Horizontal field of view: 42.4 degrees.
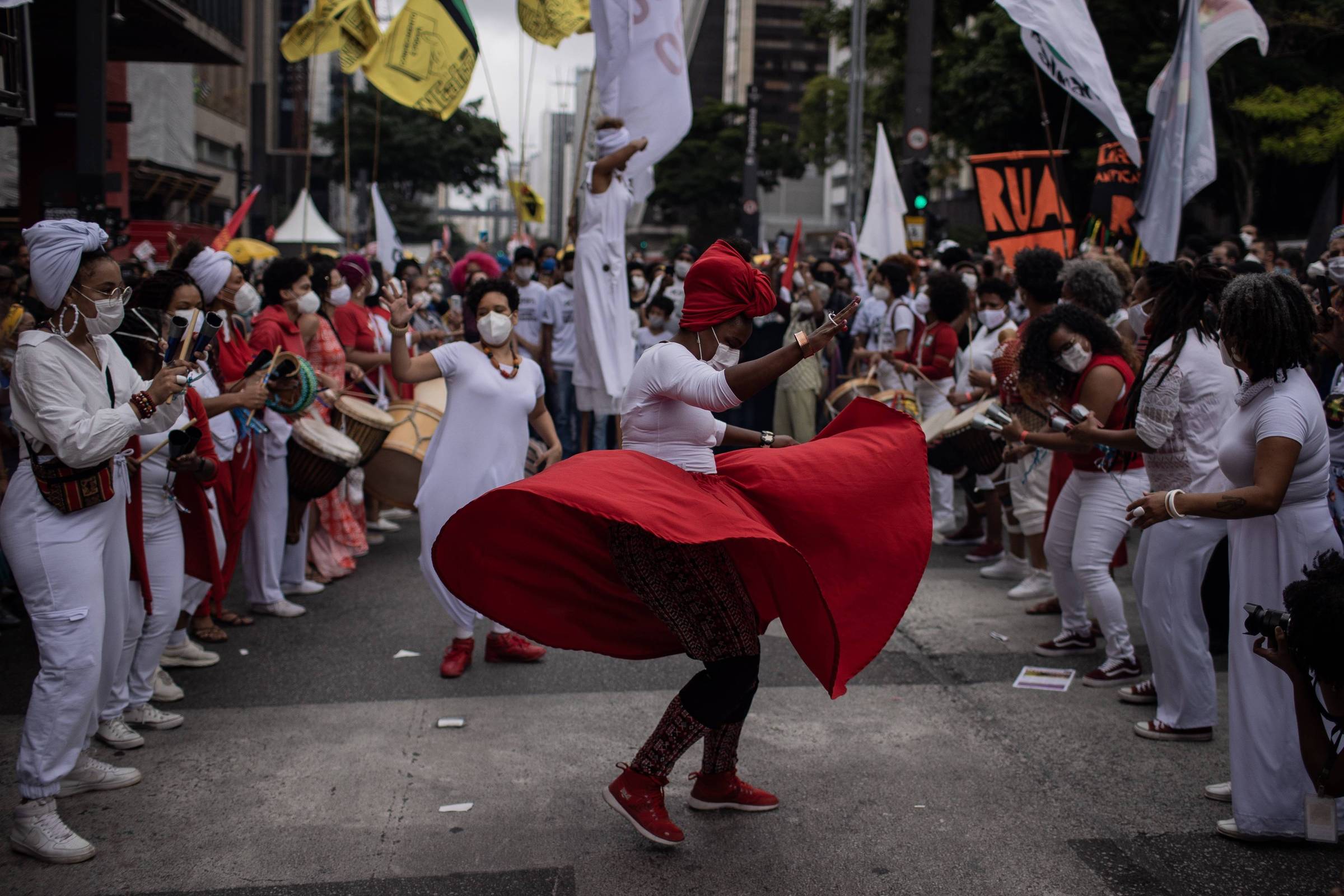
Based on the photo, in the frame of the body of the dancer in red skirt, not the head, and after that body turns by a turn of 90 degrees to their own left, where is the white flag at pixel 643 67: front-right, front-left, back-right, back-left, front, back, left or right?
front

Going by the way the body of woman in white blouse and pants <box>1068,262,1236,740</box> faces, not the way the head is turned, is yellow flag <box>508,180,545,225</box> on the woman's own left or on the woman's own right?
on the woman's own right

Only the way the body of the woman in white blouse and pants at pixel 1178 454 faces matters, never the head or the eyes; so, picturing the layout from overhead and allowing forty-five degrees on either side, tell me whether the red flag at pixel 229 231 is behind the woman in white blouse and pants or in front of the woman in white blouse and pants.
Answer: in front

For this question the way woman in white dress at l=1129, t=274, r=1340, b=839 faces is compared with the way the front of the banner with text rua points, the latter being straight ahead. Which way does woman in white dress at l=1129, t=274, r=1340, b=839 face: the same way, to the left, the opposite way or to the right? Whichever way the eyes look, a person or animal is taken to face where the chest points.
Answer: to the right

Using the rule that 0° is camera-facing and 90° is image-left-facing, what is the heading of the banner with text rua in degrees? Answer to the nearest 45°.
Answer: approximately 0°

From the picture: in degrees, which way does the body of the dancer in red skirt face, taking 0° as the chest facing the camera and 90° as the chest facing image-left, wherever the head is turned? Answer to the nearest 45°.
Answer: approximately 270°

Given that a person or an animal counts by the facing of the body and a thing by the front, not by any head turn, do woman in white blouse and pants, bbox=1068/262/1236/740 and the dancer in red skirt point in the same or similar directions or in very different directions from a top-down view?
very different directions

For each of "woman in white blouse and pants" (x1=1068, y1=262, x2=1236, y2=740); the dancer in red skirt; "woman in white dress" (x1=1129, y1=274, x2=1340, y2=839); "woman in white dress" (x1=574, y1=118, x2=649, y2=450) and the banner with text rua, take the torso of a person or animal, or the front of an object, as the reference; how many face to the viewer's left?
2

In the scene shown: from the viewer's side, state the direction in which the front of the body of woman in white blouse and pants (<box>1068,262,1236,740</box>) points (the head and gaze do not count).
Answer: to the viewer's left

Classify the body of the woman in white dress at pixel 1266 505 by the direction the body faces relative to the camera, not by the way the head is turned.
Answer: to the viewer's left
